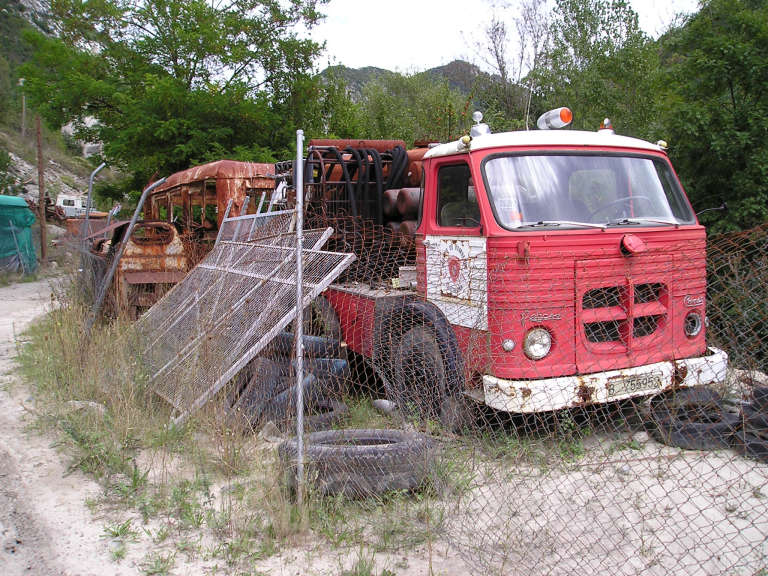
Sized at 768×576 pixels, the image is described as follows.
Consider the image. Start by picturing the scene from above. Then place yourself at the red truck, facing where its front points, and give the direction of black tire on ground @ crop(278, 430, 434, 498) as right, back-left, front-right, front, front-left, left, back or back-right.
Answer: right

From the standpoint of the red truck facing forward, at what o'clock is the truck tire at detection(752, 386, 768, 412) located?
The truck tire is roughly at 10 o'clock from the red truck.

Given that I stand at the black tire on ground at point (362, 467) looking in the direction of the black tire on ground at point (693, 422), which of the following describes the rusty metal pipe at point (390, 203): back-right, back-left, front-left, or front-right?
front-left

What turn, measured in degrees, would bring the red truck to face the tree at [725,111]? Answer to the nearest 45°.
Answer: approximately 90° to its left

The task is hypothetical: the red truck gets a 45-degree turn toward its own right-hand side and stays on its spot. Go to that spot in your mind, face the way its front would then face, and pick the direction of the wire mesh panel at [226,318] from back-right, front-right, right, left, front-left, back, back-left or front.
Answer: right

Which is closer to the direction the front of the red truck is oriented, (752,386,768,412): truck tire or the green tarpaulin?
the truck tire

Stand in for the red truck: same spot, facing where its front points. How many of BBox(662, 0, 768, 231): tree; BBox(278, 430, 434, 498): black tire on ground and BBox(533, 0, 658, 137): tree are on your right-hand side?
1
